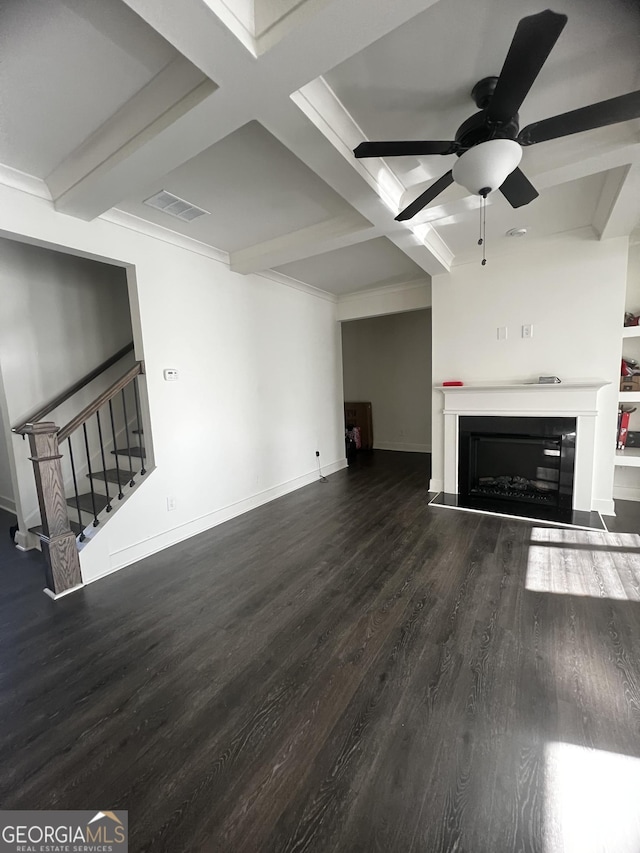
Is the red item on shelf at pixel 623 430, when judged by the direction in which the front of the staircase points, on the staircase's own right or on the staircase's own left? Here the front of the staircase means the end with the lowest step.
on the staircase's own left

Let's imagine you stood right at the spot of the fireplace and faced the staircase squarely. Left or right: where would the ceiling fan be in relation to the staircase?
left

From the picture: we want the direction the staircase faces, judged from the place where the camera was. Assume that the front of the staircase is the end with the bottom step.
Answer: facing the viewer and to the left of the viewer

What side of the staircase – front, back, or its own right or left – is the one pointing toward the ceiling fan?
left

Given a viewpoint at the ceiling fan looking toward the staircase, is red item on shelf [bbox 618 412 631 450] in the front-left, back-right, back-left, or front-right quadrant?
back-right
